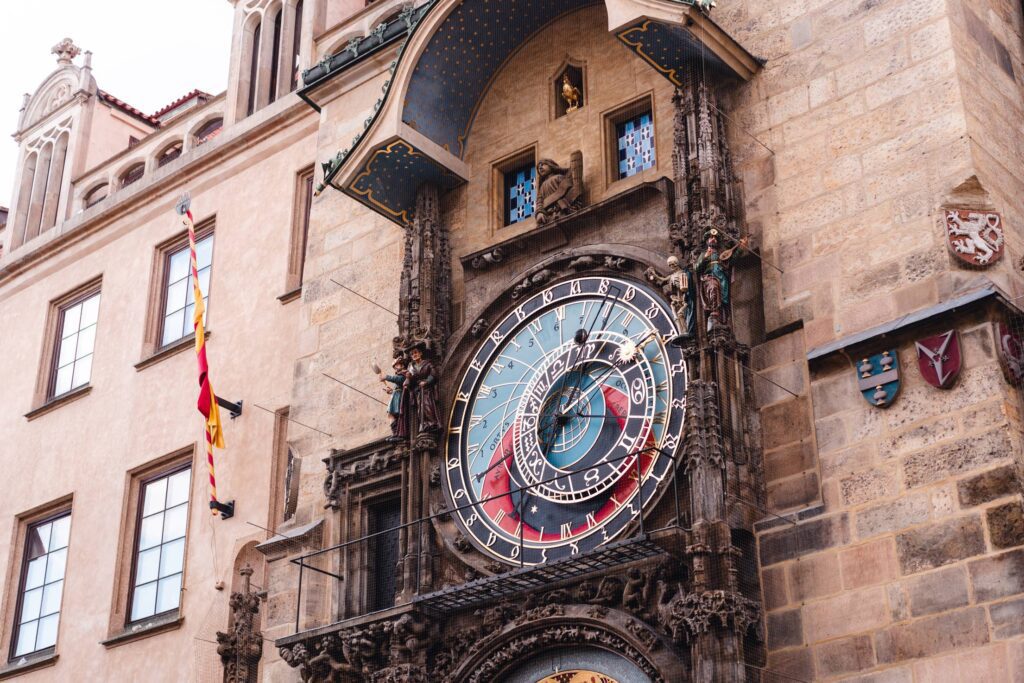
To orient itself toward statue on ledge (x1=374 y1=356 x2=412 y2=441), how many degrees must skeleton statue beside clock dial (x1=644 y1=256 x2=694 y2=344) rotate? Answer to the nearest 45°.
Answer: approximately 90° to its right

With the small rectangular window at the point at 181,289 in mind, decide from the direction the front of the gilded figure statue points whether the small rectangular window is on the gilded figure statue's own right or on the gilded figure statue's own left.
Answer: on the gilded figure statue's own right

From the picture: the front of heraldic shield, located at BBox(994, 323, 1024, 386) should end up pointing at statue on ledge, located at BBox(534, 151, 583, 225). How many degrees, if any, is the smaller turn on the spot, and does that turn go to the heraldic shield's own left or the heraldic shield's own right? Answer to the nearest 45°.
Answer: approximately 135° to the heraldic shield's own right

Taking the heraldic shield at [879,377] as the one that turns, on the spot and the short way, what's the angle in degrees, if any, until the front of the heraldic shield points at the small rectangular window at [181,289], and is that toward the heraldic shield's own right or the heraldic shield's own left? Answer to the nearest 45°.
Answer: approximately 90° to the heraldic shield's own right

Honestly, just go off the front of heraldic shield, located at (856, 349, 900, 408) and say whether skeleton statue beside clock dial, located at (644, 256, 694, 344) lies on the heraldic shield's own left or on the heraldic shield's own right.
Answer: on the heraldic shield's own right

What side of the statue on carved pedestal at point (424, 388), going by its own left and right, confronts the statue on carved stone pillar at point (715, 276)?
left

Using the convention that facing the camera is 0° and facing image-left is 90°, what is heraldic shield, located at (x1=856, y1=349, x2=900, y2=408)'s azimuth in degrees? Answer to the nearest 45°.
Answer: approximately 45°

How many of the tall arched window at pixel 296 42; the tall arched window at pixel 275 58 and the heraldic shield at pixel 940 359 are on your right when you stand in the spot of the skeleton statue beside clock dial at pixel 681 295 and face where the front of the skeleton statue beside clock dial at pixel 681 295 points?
2

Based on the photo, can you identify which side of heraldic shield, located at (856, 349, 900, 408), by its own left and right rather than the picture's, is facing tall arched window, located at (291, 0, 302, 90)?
right

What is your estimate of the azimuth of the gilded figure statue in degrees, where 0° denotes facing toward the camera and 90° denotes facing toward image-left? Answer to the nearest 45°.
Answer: approximately 45°

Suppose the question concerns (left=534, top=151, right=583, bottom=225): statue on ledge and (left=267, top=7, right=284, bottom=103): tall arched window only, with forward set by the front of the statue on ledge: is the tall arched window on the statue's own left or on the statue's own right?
on the statue's own right

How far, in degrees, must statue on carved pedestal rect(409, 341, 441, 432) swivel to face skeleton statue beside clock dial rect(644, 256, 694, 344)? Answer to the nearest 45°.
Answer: approximately 90° to its left
